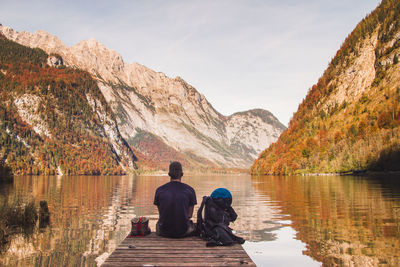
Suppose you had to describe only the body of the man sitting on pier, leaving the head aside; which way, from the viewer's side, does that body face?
away from the camera

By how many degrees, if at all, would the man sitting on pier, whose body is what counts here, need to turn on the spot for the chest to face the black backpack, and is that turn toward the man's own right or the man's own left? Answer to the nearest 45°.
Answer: approximately 90° to the man's own right
